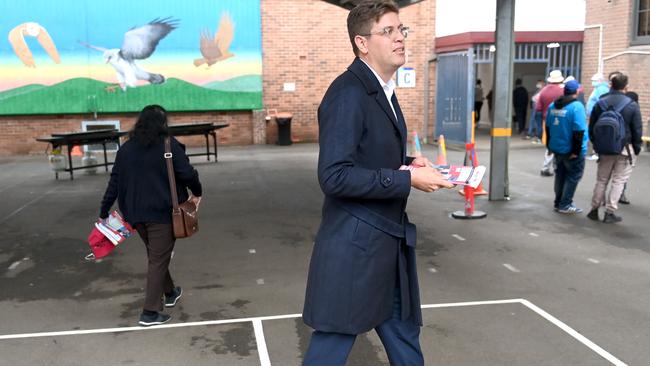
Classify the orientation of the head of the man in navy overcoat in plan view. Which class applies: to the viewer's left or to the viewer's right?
to the viewer's right

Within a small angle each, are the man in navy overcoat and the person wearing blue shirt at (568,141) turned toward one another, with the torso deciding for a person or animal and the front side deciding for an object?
no

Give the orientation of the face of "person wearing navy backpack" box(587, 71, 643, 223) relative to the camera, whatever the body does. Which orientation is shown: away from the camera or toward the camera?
away from the camera

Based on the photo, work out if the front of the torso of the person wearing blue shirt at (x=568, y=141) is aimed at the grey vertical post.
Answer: no

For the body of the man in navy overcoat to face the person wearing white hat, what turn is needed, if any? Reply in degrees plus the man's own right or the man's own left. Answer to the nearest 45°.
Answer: approximately 90° to the man's own left

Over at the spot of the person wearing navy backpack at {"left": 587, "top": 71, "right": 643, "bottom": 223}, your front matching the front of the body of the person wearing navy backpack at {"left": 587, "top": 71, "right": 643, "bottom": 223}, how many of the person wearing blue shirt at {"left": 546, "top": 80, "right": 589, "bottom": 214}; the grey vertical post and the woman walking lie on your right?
0

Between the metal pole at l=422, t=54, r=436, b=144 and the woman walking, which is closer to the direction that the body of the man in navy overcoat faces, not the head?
the metal pole

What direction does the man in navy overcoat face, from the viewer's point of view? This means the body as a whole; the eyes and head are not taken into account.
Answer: to the viewer's right

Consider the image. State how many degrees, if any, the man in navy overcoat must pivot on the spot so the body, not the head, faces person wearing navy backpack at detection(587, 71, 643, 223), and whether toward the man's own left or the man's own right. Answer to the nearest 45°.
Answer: approximately 45° to the man's own left

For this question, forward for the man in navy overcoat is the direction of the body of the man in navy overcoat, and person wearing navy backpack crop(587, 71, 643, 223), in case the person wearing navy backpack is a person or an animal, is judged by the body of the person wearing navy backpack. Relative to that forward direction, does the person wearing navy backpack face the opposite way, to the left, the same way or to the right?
to the left

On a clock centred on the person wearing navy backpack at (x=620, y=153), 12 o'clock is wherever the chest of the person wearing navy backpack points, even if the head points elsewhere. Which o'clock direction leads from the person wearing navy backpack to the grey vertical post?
The grey vertical post is roughly at 10 o'clock from the person wearing navy backpack.

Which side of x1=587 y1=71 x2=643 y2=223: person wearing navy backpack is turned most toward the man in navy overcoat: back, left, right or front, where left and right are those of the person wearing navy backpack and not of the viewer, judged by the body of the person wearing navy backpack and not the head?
back

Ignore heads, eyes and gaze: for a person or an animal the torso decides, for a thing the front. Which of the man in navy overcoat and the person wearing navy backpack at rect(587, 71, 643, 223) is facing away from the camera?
the person wearing navy backpack

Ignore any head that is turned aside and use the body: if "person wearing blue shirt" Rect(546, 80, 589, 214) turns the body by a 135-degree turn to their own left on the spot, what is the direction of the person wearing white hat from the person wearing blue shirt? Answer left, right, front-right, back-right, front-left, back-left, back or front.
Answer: right

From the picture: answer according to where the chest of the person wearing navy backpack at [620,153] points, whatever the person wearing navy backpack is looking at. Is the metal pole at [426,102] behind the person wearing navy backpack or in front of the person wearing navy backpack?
in front

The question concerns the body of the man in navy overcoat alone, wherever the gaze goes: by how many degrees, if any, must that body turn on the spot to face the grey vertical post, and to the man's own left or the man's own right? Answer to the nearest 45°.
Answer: approximately 90° to the man's own left

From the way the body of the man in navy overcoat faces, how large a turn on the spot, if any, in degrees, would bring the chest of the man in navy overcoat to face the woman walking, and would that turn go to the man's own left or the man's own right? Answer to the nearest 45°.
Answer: approximately 135° to the man's own left

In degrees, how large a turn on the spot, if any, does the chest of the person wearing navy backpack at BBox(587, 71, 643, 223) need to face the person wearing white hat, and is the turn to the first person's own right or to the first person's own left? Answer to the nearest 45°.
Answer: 0° — they already face them

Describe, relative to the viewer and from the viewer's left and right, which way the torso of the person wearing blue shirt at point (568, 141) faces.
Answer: facing away from the viewer and to the right of the viewer

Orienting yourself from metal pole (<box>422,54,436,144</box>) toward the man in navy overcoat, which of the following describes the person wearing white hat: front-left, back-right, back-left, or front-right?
front-left

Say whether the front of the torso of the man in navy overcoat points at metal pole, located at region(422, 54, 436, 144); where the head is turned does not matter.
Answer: no

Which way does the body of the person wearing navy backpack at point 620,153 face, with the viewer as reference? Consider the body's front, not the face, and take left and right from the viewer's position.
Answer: facing away from the viewer
